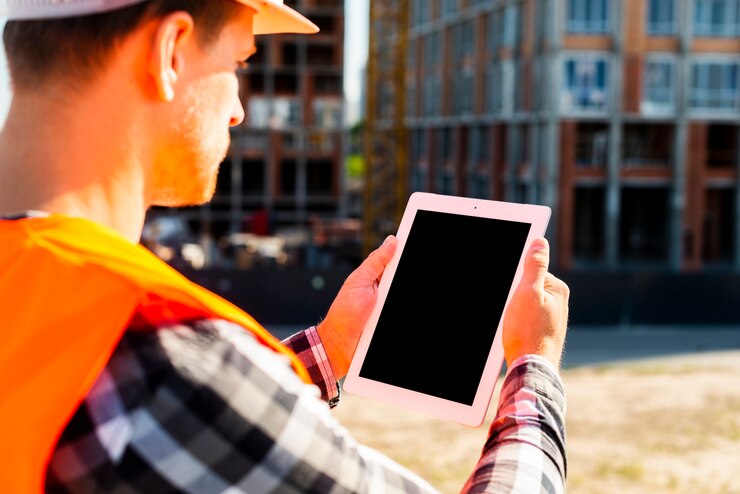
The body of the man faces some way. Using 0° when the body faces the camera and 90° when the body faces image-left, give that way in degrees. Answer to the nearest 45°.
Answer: approximately 225°

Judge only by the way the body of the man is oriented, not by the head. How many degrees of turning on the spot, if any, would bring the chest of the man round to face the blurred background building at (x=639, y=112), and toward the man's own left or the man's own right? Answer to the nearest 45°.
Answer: approximately 45° to the man's own left

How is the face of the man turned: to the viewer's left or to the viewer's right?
to the viewer's right
